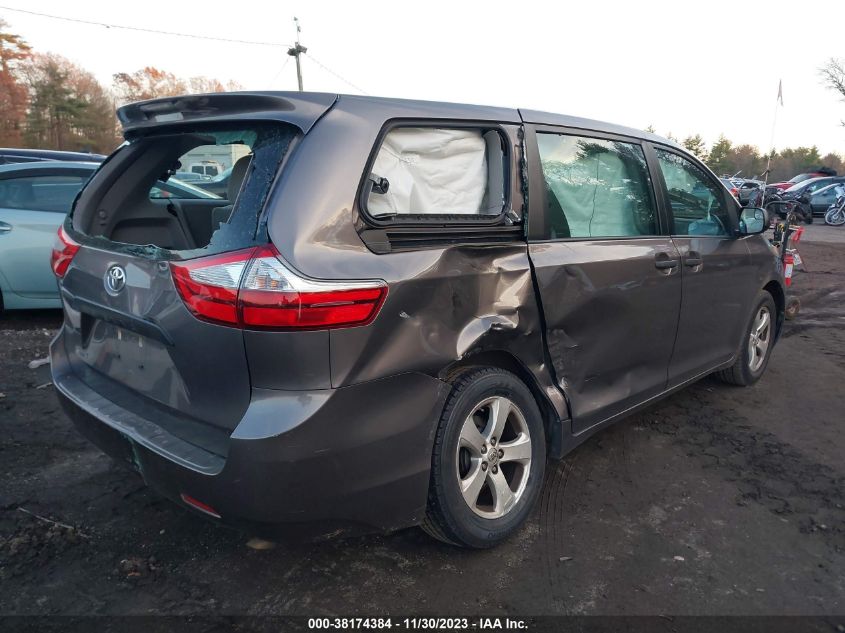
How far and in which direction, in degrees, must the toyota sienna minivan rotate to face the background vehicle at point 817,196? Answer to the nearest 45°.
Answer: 0° — it already faces it

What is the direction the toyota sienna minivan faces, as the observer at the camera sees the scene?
facing away from the viewer and to the right of the viewer

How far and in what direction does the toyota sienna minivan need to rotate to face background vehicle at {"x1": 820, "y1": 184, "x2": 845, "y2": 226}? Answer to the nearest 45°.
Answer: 0° — it already faces it
